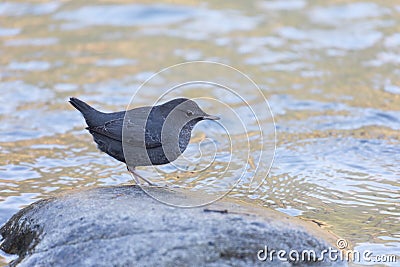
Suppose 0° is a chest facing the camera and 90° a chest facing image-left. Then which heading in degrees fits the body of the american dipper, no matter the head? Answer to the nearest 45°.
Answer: approximately 270°
